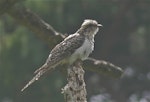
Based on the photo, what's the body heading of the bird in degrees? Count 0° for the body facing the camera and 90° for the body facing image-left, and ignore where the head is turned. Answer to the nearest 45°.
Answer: approximately 270°
